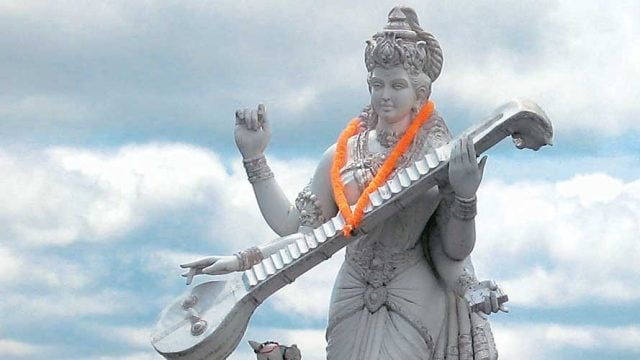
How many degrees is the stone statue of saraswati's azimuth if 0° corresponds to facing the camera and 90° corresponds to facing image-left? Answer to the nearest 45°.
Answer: approximately 45°
